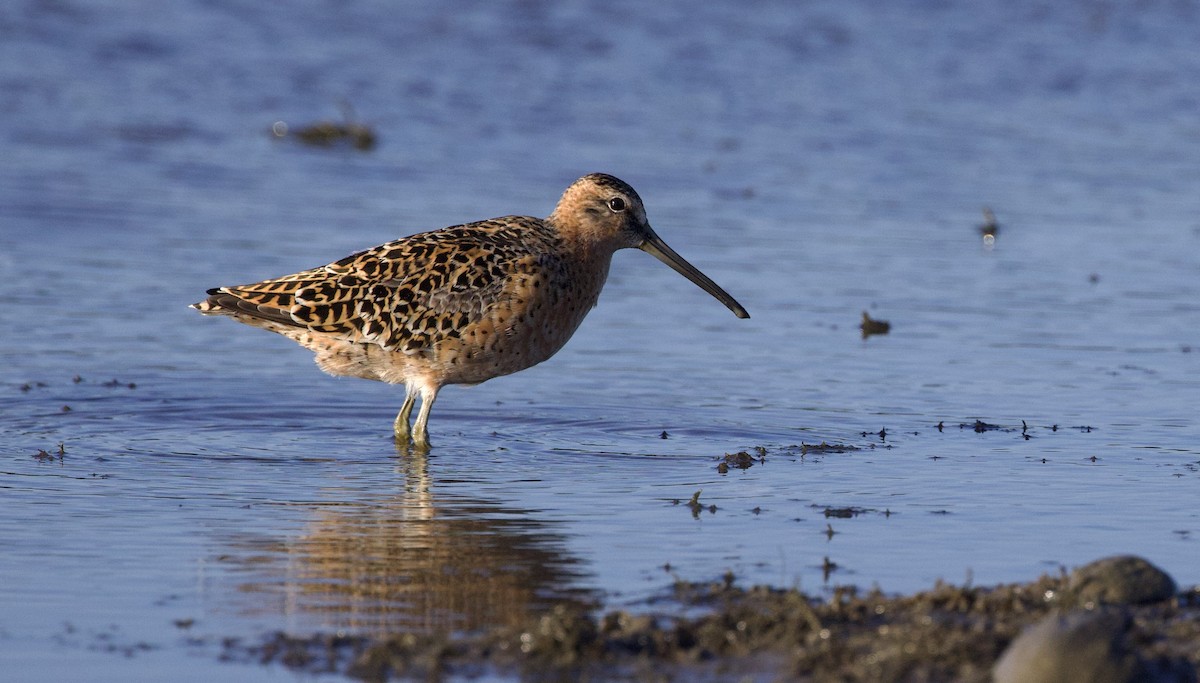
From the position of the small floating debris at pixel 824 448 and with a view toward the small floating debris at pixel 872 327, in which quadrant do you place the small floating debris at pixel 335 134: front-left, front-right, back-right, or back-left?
front-left

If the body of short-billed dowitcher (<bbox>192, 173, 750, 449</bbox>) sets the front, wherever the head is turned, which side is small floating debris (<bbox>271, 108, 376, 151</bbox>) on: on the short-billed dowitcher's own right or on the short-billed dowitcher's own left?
on the short-billed dowitcher's own left

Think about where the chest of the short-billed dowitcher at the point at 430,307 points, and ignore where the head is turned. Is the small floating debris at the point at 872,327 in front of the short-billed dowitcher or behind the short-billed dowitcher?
in front

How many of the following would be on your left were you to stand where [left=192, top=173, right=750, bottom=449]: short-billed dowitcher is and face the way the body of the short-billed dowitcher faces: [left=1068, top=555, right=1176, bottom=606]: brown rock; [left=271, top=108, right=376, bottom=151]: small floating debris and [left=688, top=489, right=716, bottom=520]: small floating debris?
1

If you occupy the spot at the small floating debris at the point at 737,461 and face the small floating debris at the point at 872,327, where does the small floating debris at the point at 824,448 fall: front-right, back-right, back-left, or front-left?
front-right

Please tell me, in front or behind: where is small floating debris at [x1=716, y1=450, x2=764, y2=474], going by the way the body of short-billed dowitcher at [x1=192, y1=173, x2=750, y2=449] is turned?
in front

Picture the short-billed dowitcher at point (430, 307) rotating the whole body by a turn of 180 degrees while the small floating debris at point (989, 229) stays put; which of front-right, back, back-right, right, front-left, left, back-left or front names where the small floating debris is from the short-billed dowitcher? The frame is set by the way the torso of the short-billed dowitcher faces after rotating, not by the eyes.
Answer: back-right

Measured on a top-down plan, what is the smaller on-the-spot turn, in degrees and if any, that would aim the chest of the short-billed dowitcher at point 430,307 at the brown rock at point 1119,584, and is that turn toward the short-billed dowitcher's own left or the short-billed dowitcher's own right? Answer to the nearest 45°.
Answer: approximately 45° to the short-billed dowitcher's own right

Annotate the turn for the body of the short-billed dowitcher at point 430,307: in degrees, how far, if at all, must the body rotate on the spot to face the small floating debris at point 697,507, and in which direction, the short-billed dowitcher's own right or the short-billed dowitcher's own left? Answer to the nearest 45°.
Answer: approximately 45° to the short-billed dowitcher's own right

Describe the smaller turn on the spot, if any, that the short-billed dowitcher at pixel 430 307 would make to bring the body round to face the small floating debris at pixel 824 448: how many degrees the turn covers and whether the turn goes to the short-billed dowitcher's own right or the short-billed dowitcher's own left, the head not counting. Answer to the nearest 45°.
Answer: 0° — it already faces it

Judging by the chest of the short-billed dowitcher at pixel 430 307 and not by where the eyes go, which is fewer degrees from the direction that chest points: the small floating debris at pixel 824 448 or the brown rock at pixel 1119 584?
the small floating debris

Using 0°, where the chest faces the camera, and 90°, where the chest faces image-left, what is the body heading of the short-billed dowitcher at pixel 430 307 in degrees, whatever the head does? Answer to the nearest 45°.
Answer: approximately 270°

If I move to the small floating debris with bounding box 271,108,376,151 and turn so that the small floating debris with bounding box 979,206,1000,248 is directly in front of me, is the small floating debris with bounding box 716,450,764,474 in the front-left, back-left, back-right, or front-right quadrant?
front-right
